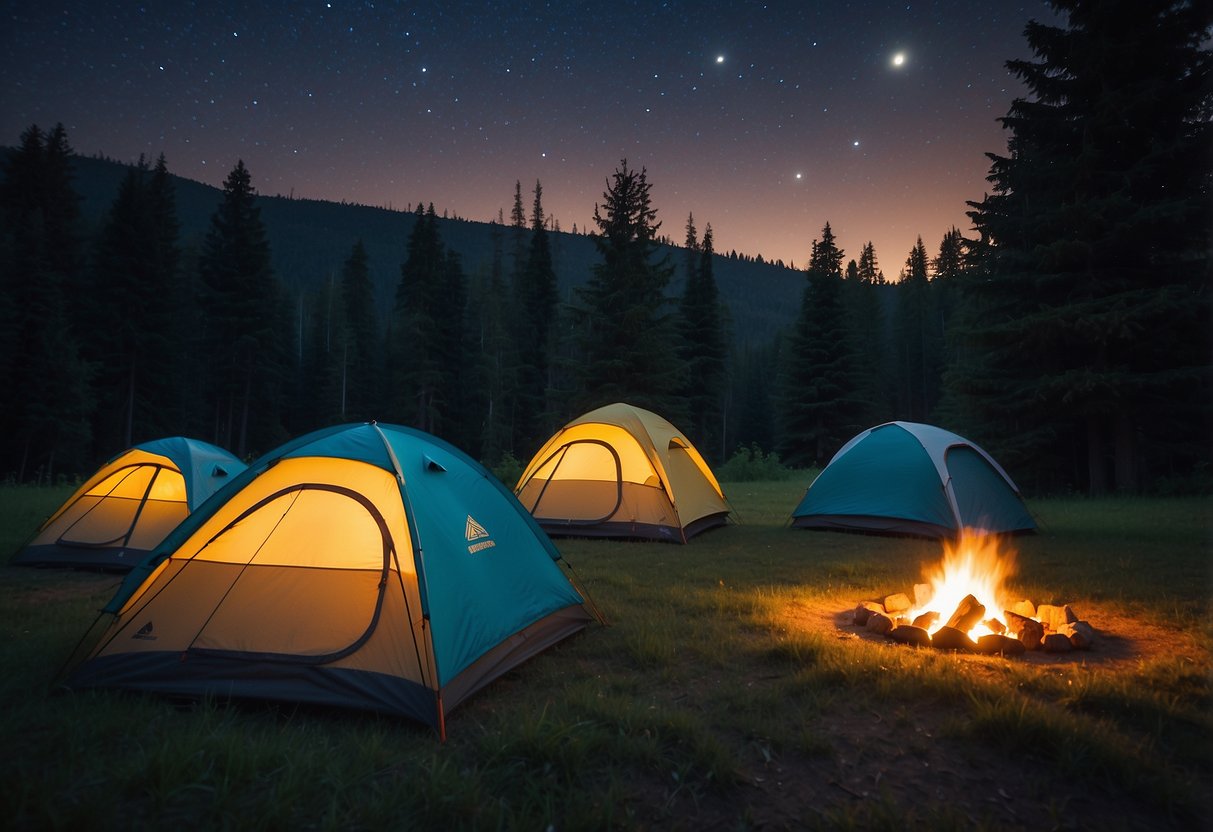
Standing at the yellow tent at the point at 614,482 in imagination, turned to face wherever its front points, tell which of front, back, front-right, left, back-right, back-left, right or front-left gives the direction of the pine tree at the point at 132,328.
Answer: right

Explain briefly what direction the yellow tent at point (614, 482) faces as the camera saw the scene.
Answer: facing the viewer and to the left of the viewer

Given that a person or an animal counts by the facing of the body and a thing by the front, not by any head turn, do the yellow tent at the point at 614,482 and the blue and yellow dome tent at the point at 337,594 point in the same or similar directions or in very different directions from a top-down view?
same or similar directions

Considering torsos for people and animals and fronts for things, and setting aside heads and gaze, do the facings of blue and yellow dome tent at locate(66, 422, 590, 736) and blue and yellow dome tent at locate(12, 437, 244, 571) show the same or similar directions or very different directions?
same or similar directions

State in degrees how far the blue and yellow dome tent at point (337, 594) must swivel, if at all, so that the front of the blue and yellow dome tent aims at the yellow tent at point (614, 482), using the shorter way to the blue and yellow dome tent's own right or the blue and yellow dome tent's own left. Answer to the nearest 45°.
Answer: approximately 180°

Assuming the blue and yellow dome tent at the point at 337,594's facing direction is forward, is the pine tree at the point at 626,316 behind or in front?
behind

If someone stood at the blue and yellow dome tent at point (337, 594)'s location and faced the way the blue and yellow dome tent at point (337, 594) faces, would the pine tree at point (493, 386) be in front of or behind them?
behind

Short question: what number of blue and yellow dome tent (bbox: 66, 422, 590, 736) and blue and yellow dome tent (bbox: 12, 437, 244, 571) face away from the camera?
0

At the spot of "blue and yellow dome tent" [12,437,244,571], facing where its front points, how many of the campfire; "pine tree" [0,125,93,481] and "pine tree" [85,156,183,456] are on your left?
1

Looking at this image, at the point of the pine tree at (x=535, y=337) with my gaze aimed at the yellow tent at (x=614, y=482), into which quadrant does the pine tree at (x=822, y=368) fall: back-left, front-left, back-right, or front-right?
front-left

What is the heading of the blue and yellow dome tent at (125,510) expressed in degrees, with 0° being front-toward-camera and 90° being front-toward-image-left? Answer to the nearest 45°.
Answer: approximately 45°

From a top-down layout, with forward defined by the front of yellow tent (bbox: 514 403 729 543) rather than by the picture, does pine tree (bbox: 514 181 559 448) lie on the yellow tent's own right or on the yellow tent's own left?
on the yellow tent's own right

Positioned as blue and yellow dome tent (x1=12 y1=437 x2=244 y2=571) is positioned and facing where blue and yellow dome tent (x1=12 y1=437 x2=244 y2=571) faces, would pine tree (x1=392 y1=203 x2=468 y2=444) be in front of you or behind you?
behind

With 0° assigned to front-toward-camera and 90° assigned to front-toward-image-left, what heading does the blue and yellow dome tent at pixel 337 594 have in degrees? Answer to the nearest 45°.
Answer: approximately 45°

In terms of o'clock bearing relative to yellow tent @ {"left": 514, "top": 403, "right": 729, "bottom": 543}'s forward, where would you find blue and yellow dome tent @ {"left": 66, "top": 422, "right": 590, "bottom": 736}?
The blue and yellow dome tent is roughly at 11 o'clock from the yellow tent.
